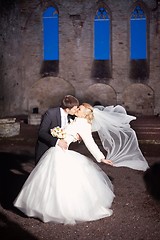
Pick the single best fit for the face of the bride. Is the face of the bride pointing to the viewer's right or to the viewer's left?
to the viewer's left

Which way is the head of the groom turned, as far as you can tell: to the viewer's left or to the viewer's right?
to the viewer's right

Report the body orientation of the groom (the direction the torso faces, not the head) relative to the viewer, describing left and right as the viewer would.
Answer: facing to the right of the viewer
